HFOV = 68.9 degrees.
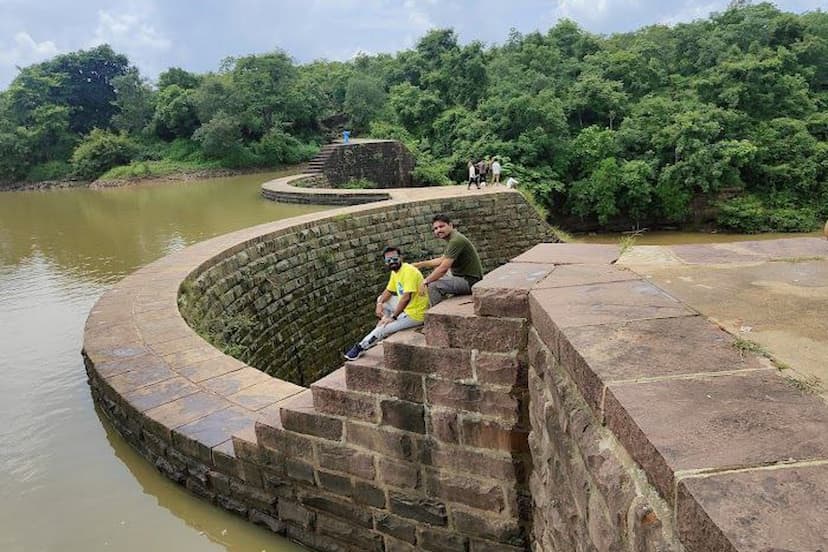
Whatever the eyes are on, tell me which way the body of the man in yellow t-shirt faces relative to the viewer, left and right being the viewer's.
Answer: facing the viewer and to the left of the viewer

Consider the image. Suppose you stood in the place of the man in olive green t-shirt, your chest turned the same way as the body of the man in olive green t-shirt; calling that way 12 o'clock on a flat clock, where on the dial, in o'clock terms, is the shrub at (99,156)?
The shrub is roughly at 2 o'clock from the man in olive green t-shirt.

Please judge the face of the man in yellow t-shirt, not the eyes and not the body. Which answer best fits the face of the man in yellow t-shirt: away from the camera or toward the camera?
toward the camera

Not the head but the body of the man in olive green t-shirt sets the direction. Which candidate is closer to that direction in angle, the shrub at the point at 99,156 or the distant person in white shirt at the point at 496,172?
the shrub

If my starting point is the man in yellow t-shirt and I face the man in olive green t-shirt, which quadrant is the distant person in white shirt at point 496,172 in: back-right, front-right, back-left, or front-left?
front-left

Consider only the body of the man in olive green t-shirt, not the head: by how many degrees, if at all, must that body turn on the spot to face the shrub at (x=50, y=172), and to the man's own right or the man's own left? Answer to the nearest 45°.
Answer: approximately 45° to the man's own right

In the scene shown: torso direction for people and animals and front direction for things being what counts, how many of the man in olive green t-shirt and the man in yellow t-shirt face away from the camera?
0
